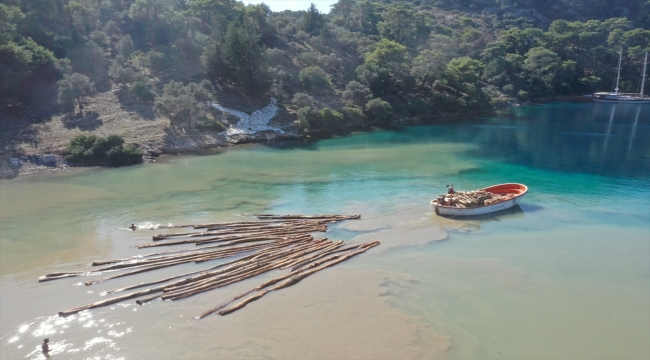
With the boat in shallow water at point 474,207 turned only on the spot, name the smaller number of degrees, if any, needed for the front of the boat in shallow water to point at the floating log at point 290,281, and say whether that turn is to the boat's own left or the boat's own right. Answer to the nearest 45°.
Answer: approximately 180°

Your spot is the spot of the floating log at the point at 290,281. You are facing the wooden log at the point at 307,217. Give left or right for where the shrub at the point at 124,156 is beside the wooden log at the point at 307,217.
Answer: left

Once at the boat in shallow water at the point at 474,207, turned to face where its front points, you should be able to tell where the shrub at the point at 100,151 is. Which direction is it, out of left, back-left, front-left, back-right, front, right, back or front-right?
back-left

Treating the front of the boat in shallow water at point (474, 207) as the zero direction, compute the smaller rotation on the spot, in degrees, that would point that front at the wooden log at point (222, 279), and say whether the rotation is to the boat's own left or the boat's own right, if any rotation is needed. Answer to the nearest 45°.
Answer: approximately 180°

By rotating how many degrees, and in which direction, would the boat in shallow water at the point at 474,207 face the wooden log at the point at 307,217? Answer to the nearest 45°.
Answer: approximately 180°

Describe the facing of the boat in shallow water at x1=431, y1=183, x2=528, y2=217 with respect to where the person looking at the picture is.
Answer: facing away from the viewer and to the right of the viewer

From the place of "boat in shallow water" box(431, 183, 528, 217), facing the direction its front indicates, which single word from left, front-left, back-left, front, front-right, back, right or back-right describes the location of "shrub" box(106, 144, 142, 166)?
back-left
